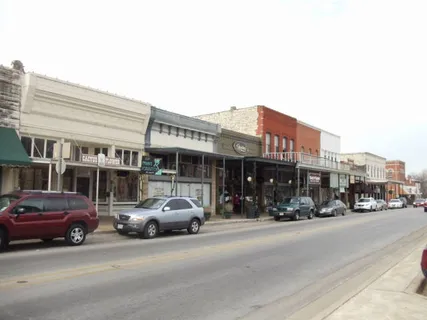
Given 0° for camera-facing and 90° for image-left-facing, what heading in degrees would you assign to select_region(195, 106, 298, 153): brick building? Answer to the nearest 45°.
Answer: approximately 315°

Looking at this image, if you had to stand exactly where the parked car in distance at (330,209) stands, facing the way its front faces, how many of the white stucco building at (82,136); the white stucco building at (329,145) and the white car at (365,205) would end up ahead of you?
1

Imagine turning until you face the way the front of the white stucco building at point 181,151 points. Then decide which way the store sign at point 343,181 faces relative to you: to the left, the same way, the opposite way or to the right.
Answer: to the right

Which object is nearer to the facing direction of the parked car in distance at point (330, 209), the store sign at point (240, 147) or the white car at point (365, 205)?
the store sign

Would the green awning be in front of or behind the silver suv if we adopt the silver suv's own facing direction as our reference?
in front

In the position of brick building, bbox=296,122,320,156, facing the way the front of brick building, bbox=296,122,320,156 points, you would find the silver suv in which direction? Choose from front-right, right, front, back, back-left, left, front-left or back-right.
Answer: front-right

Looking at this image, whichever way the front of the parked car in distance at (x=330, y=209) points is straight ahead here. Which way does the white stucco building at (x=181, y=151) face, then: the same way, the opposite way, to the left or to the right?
to the left

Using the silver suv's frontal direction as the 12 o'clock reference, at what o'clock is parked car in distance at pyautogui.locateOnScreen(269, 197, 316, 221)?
The parked car in distance is roughly at 6 o'clock from the silver suv.

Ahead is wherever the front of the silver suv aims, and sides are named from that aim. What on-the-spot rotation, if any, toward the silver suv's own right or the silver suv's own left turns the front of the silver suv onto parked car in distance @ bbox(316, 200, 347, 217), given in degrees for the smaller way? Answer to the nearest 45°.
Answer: approximately 180°

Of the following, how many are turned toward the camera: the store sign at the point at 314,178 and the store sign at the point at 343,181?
2

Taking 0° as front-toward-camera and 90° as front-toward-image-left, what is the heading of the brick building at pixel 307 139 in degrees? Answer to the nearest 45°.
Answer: approximately 315°

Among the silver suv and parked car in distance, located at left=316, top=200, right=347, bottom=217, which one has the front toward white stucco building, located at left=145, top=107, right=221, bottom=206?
the parked car in distance

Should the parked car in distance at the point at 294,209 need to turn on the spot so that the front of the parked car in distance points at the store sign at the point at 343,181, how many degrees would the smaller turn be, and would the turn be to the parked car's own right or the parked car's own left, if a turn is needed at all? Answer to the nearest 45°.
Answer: approximately 135° to the parked car's own right

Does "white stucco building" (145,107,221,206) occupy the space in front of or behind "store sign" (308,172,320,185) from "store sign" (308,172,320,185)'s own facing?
in front
